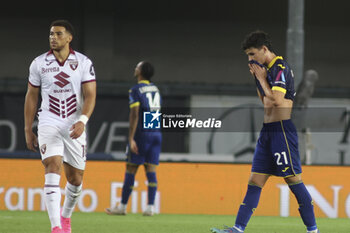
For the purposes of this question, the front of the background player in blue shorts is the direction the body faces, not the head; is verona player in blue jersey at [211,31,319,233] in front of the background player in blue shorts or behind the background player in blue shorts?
behind

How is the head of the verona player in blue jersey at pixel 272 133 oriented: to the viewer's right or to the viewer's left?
to the viewer's left

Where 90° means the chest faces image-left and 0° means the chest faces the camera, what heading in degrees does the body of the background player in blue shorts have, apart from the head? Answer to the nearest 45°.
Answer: approximately 135°
